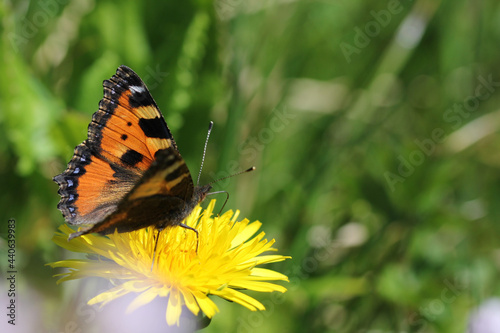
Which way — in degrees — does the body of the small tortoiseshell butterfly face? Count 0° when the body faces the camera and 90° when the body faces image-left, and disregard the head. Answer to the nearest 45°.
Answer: approximately 270°
